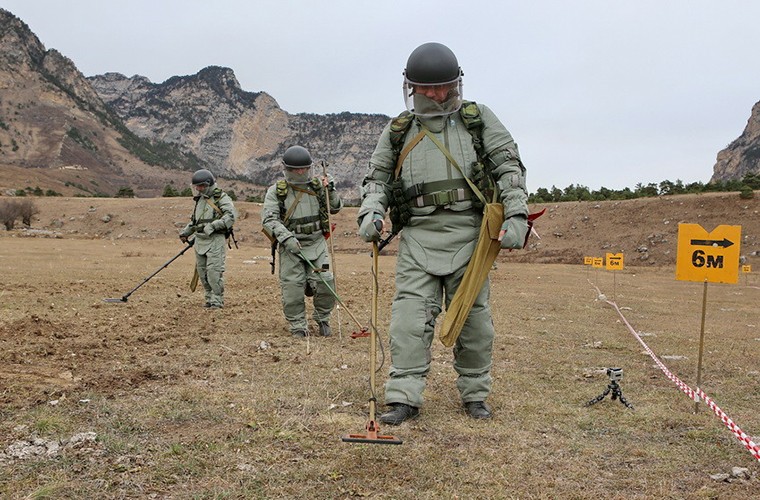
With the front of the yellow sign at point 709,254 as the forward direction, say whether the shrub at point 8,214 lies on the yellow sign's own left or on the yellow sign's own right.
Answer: on the yellow sign's own right

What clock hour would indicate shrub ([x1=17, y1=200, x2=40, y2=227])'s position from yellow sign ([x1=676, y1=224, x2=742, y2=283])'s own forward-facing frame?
The shrub is roughly at 4 o'clock from the yellow sign.

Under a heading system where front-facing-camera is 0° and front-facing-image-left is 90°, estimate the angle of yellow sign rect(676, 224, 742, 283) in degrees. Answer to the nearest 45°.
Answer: approximately 0°

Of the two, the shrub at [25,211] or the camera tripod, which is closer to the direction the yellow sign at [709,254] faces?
the camera tripod

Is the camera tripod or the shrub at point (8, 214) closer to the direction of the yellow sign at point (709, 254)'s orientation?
the camera tripod
